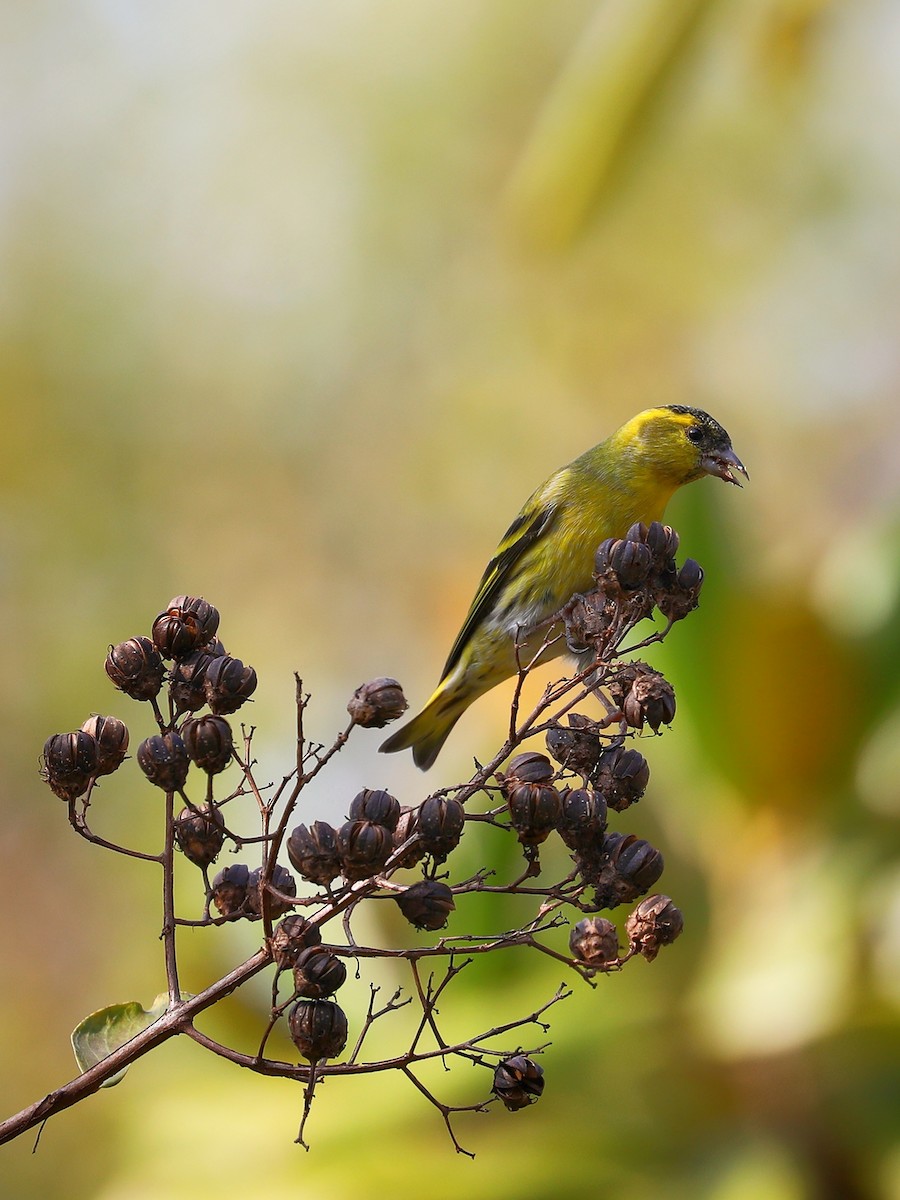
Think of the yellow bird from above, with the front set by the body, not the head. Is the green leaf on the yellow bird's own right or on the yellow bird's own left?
on the yellow bird's own right

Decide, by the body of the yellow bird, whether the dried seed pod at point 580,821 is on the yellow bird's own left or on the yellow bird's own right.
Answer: on the yellow bird's own right

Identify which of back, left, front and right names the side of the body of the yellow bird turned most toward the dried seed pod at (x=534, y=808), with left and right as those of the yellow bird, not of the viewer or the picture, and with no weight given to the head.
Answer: right

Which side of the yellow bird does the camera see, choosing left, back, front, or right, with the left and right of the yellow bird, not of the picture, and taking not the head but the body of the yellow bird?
right
